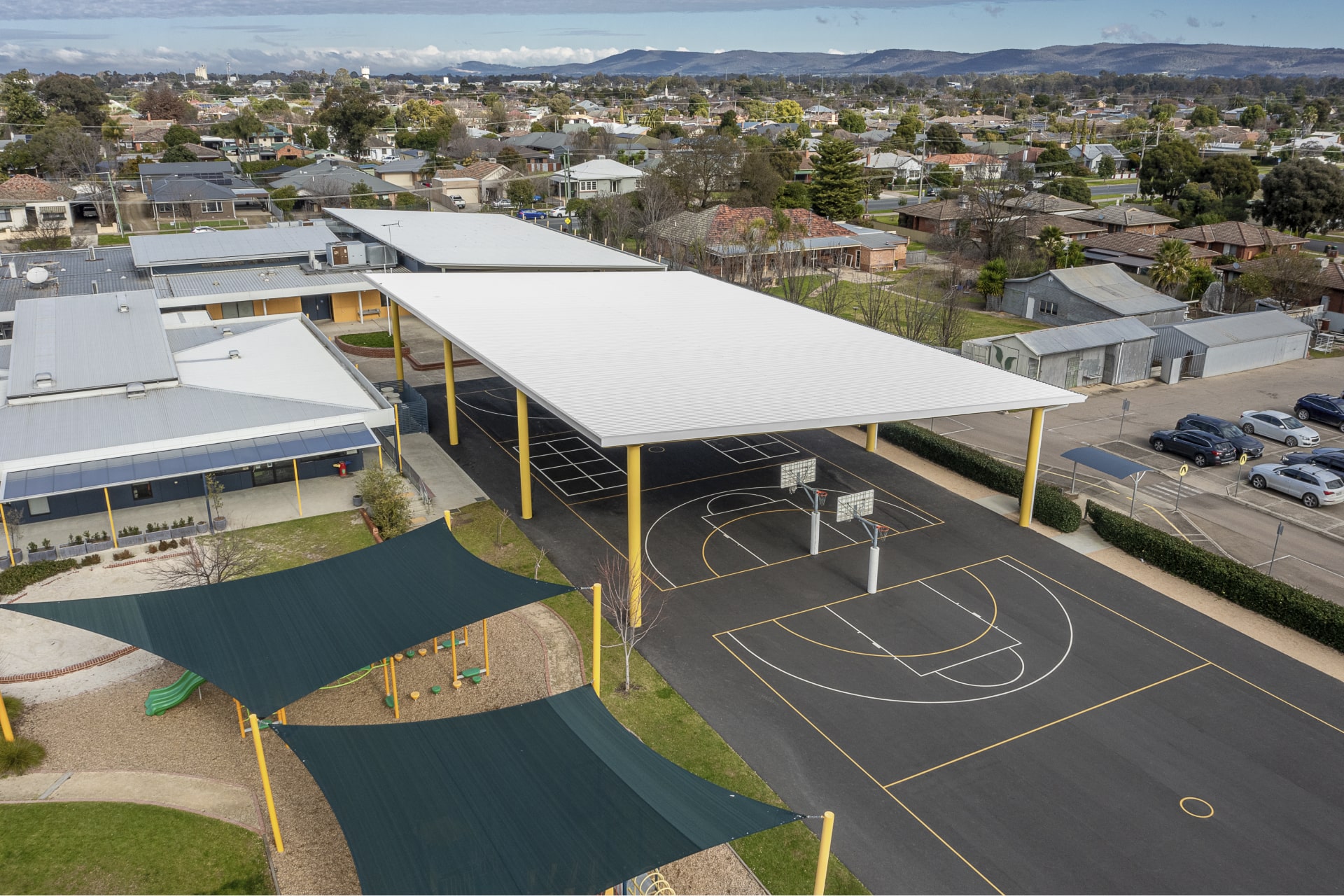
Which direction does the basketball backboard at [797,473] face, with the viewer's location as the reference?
facing away from the viewer and to the left of the viewer

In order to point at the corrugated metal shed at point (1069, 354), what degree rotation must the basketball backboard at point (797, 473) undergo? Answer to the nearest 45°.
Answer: approximately 90° to its right
